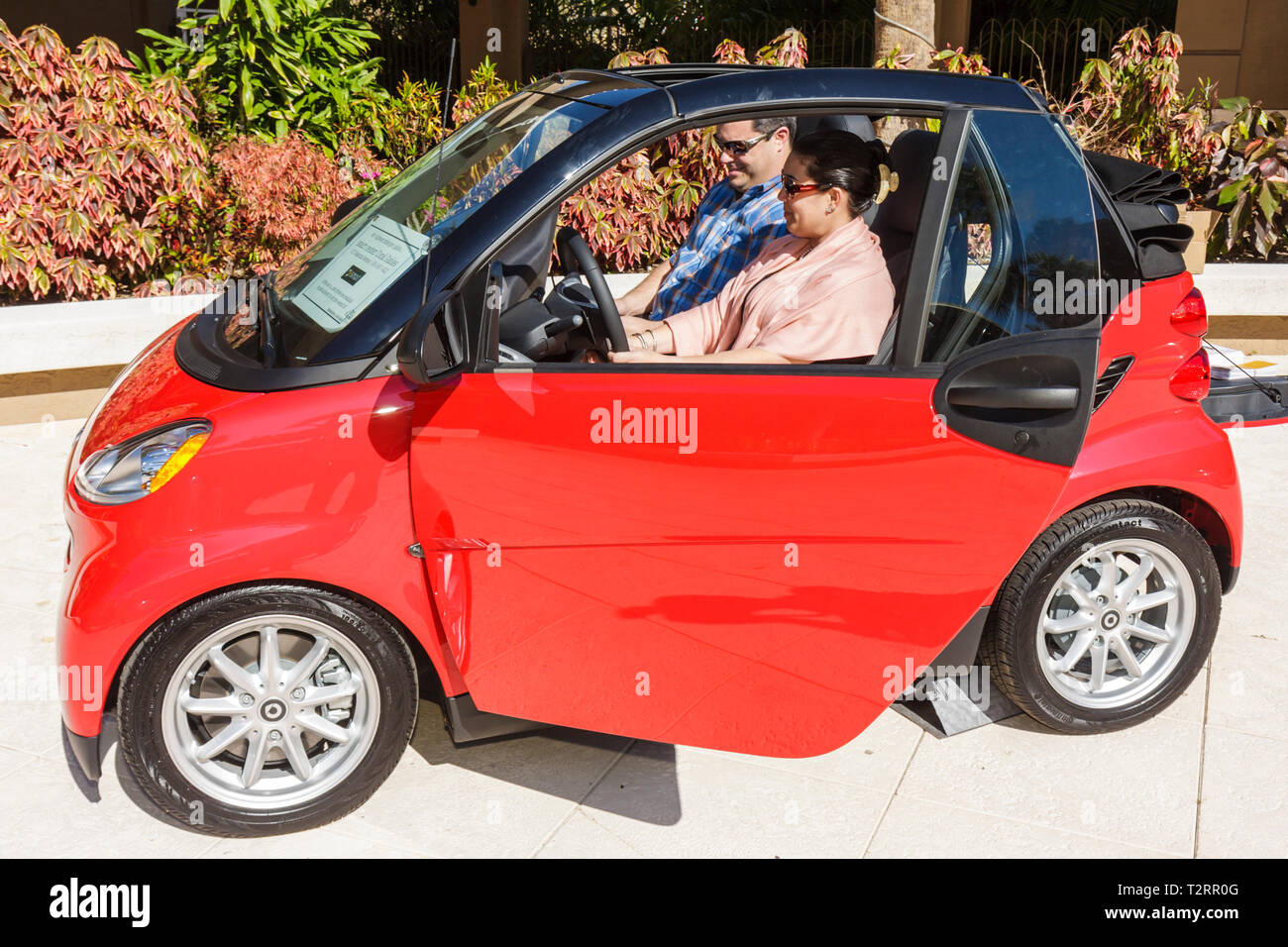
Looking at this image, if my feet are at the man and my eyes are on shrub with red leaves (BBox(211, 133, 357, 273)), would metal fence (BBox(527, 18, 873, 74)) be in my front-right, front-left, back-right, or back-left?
front-right

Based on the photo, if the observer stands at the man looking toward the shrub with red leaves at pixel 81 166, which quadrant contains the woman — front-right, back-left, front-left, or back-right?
back-left

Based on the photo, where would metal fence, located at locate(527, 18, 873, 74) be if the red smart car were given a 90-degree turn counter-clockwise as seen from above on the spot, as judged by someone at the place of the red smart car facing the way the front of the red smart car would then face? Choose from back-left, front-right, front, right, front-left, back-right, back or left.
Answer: back

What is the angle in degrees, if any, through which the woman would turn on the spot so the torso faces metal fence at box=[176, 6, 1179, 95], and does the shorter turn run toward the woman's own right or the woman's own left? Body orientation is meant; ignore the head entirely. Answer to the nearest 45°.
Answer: approximately 90° to the woman's own right

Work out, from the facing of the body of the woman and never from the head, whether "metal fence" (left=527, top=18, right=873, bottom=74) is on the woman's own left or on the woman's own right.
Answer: on the woman's own right

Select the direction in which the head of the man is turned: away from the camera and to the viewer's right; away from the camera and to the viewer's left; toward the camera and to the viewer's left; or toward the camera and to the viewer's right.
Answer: toward the camera and to the viewer's left

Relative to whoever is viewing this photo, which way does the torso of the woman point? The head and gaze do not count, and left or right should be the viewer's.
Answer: facing to the left of the viewer

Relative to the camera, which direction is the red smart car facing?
to the viewer's left

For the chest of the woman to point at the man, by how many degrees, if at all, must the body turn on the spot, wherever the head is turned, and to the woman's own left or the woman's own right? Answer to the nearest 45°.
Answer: approximately 90° to the woman's own right

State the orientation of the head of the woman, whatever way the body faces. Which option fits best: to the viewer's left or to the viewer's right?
to the viewer's left

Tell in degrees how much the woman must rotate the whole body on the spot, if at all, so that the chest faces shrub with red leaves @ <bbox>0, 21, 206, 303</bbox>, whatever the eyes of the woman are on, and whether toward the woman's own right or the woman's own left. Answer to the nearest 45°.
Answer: approximately 45° to the woman's own right

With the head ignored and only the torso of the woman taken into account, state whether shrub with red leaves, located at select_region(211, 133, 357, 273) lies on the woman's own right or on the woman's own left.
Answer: on the woman's own right
